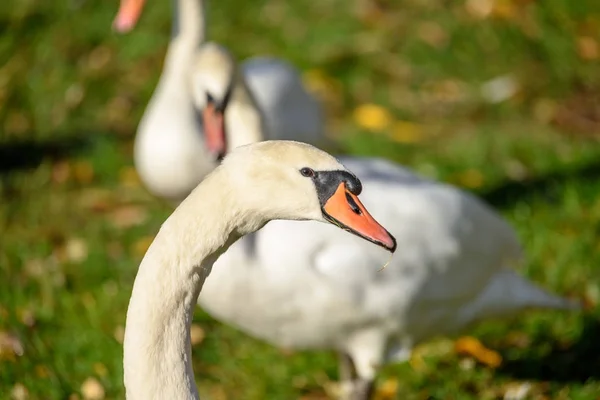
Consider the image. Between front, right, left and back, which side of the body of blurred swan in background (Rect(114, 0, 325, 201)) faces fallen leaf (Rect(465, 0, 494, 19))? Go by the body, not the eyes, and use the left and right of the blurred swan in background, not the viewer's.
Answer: back

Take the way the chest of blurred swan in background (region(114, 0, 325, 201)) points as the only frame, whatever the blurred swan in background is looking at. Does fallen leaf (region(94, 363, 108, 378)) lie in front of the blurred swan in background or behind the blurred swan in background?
in front

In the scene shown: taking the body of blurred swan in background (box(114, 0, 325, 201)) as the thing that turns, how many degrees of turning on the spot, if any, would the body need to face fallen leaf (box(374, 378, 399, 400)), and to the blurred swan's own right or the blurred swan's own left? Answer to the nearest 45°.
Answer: approximately 90° to the blurred swan's own left

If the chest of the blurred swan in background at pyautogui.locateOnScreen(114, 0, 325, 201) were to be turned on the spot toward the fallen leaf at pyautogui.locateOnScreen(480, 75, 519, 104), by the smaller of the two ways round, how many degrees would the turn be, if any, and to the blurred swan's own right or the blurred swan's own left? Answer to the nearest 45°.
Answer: approximately 180°

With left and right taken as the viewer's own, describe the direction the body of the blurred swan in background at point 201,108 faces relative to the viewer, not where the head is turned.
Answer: facing the viewer and to the left of the viewer

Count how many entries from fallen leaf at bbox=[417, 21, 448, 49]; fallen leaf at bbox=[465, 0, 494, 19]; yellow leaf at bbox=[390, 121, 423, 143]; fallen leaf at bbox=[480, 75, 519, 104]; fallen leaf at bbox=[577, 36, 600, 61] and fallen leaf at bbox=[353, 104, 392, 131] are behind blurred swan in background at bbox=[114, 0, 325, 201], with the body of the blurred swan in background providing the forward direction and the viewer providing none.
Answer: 6

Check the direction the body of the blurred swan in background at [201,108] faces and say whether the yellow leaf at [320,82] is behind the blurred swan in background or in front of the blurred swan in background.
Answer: behind
